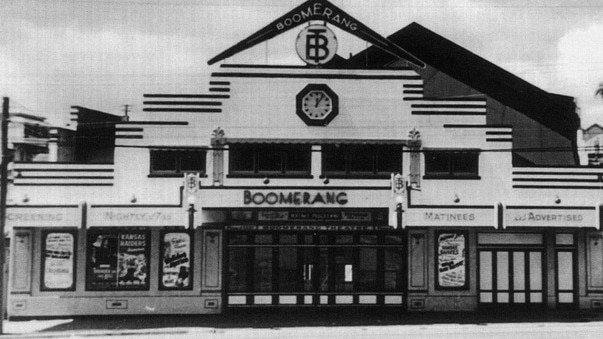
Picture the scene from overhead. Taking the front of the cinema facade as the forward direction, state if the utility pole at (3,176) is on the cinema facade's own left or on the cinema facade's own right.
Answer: on the cinema facade's own right

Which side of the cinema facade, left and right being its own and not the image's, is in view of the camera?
front
